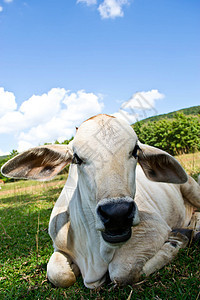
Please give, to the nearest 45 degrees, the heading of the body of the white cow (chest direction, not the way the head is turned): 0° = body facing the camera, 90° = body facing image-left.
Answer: approximately 45°
